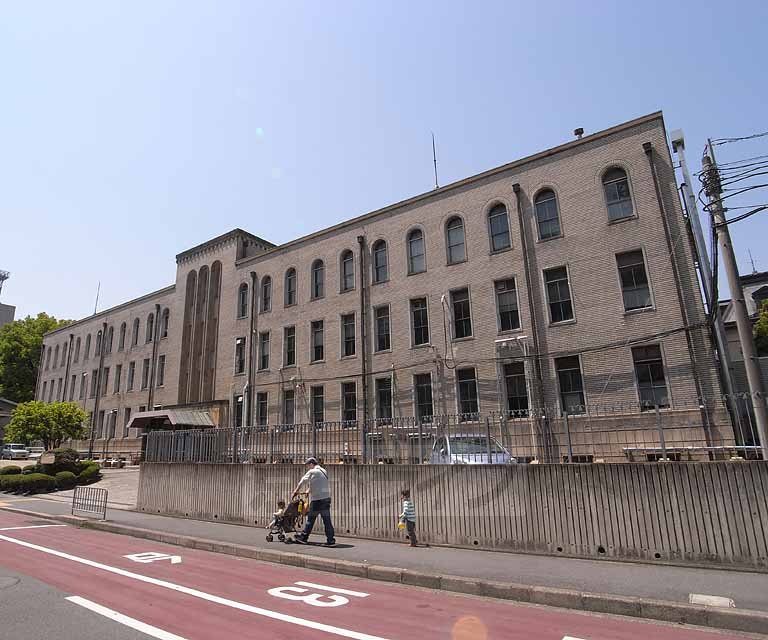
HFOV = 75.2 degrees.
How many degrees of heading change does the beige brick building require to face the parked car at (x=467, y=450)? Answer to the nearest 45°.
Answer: approximately 45° to its left

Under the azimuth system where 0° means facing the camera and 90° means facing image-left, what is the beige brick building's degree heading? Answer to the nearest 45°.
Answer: approximately 45°

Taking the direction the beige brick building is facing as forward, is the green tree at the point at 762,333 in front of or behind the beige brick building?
behind

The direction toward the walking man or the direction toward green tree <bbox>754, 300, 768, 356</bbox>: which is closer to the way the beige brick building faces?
the walking man

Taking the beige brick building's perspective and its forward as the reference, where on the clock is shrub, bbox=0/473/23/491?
The shrub is roughly at 2 o'clock from the beige brick building.

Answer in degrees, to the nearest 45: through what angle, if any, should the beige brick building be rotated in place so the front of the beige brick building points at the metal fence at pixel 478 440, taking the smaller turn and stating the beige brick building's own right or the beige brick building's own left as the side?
approximately 45° to the beige brick building's own left

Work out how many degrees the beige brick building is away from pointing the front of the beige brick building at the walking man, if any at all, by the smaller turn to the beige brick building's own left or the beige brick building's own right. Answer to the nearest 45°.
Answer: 0° — it already faces them

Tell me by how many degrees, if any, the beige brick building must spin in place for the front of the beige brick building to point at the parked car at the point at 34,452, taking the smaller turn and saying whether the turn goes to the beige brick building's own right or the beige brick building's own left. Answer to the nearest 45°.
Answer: approximately 90° to the beige brick building's own right

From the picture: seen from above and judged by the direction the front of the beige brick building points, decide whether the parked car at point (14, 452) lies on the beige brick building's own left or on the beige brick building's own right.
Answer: on the beige brick building's own right

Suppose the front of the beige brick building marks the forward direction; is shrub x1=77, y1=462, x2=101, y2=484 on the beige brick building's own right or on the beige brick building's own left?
on the beige brick building's own right

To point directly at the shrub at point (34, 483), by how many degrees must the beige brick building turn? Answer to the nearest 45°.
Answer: approximately 45° to its right

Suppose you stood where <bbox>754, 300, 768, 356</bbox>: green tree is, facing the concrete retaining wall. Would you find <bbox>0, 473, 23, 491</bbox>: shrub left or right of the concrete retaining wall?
right
